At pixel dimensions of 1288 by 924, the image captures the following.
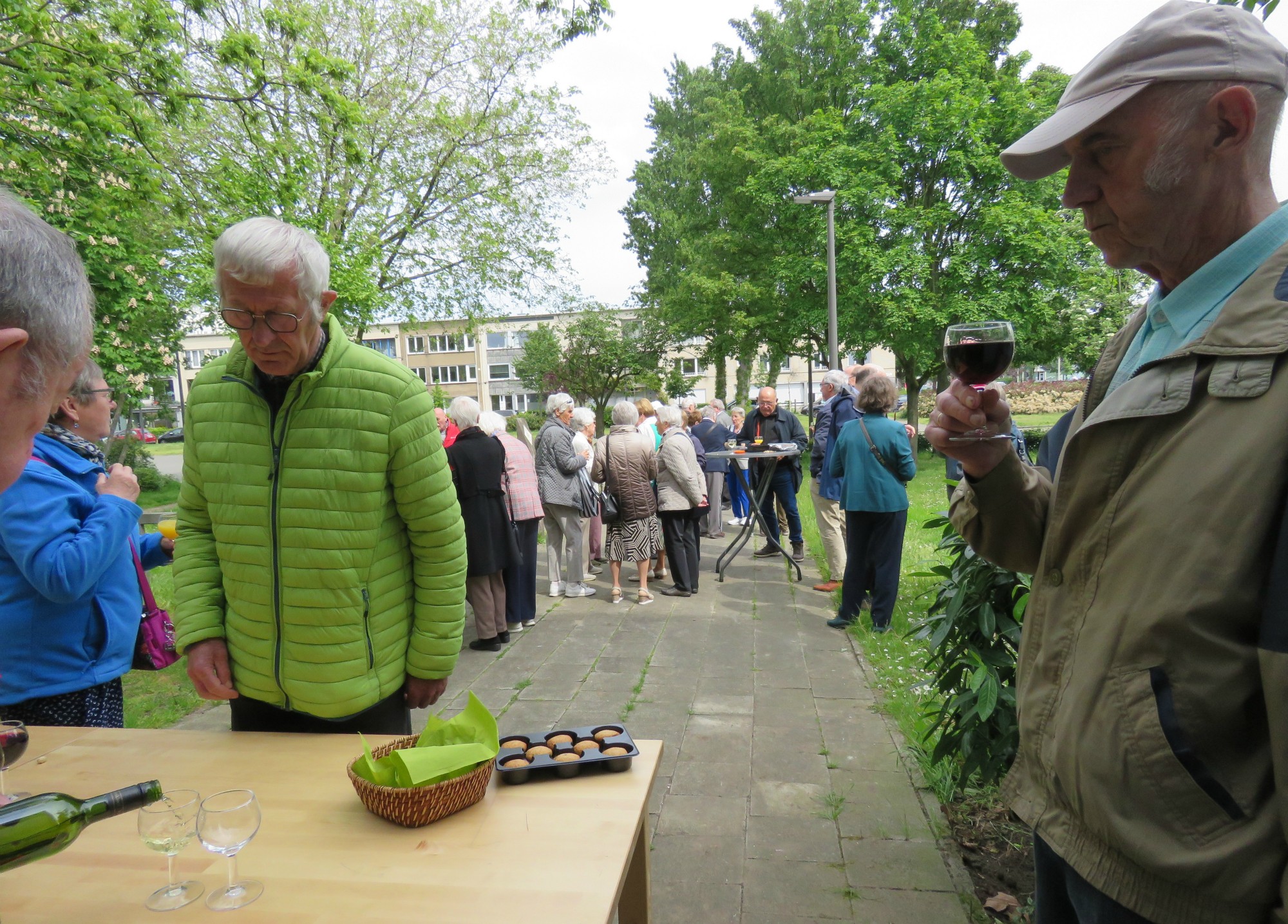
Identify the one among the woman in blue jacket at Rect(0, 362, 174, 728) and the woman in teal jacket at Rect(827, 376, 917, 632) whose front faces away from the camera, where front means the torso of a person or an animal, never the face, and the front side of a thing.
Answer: the woman in teal jacket at Rect(827, 376, 917, 632)

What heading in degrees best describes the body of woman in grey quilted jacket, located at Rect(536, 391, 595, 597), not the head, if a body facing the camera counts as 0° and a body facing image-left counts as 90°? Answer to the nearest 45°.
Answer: approximately 270°

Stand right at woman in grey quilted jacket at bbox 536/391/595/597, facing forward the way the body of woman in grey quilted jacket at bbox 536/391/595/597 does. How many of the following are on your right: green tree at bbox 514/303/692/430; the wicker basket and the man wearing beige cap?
2

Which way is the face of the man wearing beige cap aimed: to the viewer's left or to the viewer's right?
to the viewer's left

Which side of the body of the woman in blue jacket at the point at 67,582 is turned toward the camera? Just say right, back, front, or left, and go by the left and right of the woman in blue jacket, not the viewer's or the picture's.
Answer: right

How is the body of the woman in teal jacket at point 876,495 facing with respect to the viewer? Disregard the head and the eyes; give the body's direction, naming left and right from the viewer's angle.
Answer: facing away from the viewer

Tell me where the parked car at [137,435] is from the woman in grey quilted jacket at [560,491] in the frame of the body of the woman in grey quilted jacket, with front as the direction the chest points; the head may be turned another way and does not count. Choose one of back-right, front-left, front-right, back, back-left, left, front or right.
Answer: back-left

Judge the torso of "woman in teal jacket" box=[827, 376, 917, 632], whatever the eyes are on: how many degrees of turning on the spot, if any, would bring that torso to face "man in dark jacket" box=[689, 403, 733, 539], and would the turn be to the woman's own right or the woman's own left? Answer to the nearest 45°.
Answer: approximately 45° to the woman's own left

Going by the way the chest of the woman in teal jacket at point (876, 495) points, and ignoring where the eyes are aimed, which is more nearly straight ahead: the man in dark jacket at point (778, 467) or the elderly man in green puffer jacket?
the man in dark jacket

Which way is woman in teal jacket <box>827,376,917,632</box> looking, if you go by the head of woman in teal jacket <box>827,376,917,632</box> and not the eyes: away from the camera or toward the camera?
away from the camera
